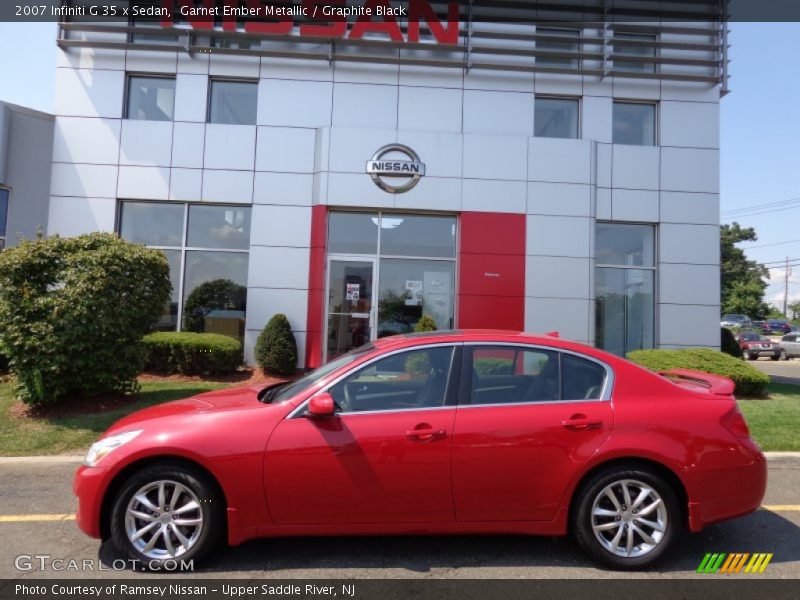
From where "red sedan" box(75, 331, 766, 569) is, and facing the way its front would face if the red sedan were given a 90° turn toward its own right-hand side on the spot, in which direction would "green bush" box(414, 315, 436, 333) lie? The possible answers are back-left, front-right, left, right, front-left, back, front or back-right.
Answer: front

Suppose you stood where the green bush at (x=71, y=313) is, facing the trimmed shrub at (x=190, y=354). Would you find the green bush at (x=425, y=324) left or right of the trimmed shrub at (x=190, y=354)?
right

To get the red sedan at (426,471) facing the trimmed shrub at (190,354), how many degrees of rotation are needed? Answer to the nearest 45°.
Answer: approximately 45° to its right

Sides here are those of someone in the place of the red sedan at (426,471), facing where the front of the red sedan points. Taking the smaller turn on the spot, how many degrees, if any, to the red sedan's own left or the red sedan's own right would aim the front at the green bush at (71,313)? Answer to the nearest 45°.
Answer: approximately 45° to the red sedan's own right

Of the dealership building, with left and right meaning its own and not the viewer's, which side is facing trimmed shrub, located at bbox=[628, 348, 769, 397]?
left

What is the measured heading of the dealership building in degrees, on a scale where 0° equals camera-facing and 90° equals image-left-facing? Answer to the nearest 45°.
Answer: approximately 0°

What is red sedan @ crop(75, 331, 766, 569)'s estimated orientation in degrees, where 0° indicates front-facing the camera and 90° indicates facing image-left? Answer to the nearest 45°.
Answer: approximately 90°

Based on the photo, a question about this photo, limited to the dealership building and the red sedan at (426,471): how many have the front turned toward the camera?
1

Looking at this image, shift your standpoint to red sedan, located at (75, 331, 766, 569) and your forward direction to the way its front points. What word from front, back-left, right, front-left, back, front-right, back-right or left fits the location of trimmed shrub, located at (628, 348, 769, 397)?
back-right

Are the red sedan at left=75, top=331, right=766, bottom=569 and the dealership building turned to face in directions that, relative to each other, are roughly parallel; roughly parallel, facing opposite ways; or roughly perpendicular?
roughly perpendicular
